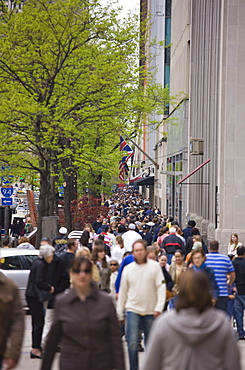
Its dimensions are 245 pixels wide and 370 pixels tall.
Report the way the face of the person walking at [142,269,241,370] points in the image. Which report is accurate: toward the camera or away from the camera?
away from the camera

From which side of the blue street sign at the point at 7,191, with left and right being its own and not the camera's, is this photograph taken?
front

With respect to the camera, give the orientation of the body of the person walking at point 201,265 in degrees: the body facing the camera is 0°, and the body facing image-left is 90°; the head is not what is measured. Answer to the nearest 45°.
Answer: approximately 0°

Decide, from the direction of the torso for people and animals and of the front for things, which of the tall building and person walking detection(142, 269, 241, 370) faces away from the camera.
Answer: the person walking

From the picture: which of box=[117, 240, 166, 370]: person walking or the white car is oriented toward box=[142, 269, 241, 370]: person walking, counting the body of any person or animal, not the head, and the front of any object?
box=[117, 240, 166, 370]: person walking

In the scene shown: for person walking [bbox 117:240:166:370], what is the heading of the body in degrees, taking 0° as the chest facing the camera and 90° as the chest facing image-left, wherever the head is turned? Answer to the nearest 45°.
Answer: approximately 0°
